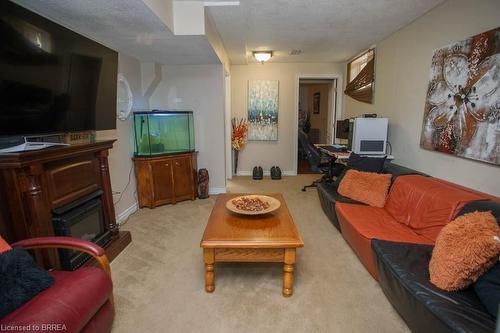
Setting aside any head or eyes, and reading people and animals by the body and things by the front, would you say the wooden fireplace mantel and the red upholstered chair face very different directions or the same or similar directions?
same or similar directions

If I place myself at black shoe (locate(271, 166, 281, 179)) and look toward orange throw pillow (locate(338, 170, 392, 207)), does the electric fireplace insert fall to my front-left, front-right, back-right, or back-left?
front-right

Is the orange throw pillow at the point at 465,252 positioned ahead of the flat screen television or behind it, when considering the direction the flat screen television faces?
ahead

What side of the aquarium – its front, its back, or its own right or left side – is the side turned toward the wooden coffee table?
front

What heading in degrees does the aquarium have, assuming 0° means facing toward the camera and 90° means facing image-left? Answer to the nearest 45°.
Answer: approximately 0°

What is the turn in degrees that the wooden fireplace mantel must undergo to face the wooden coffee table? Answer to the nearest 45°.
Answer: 0° — it already faces it

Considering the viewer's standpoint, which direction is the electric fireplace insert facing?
facing the viewer and to the right of the viewer

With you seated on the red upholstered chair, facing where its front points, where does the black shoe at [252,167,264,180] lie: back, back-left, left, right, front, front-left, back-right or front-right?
left

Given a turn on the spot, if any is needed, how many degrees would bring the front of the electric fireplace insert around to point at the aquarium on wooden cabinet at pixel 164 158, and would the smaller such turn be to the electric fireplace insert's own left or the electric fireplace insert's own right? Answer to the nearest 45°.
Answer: approximately 90° to the electric fireplace insert's own left

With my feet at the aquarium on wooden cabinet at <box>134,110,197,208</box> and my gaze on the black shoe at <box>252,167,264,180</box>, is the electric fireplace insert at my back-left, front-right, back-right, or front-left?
back-right

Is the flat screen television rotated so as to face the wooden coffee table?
yes

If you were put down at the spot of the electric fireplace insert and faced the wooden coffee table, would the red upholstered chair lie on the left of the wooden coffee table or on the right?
right

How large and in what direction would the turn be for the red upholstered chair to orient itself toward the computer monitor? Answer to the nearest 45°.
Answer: approximately 45° to its left

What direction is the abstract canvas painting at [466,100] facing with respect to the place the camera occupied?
facing the viewer and to the left of the viewer

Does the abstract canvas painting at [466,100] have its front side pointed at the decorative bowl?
yes
